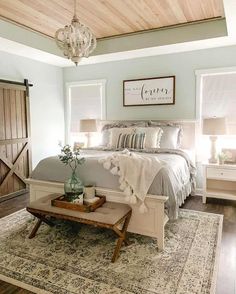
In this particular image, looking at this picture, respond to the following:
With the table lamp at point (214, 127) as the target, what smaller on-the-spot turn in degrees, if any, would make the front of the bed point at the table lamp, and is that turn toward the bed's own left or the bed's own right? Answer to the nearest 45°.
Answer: approximately 180°

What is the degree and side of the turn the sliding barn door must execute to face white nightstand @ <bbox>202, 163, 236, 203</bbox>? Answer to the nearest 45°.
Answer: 0° — it already faces it

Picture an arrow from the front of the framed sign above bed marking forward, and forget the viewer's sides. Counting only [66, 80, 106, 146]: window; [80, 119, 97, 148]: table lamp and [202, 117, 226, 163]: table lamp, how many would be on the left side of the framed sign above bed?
1

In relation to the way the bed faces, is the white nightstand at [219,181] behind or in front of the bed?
behind

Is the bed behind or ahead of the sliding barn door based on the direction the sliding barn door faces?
ahead

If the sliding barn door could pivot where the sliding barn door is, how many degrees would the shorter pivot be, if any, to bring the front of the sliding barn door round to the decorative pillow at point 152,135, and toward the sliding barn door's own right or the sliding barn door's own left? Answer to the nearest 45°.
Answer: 0° — it already faces it

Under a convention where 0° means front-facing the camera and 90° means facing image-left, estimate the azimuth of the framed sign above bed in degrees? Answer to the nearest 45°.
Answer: approximately 45°

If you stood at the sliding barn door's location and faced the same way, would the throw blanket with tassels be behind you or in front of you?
in front

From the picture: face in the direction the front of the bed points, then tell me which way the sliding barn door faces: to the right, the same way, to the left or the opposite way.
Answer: to the left

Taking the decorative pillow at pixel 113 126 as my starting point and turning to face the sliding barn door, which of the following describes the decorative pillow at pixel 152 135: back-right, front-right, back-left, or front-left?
back-left

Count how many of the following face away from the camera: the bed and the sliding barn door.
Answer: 0

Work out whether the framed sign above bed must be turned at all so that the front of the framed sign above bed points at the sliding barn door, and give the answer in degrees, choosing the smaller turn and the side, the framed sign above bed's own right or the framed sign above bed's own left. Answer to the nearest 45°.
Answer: approximately 45° to the framed sign above bed's own right

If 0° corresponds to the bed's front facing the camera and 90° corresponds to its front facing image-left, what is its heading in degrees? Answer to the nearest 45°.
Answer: approximately 45°
